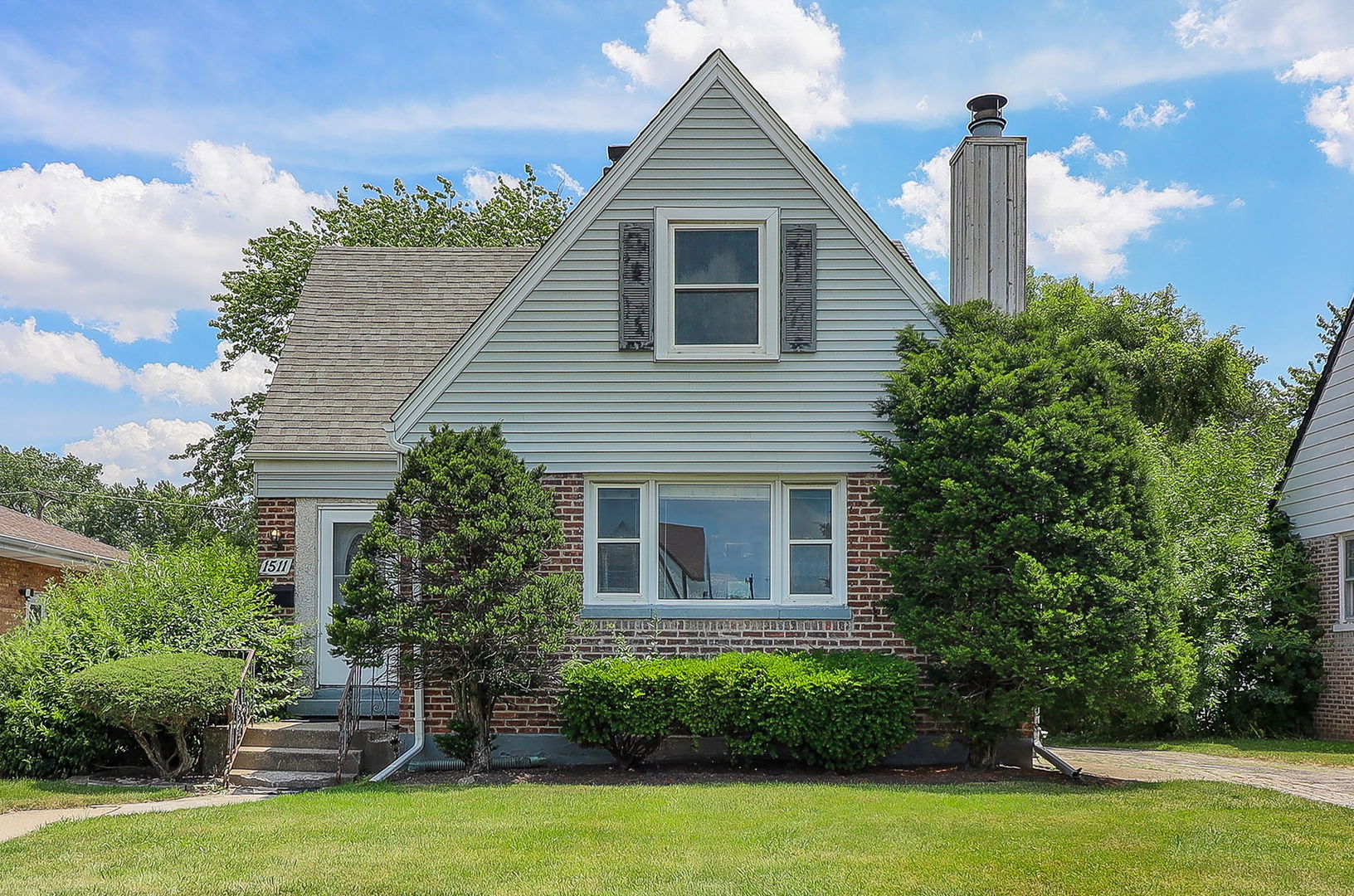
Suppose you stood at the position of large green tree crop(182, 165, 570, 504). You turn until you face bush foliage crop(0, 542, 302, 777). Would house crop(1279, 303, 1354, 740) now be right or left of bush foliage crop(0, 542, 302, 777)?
left

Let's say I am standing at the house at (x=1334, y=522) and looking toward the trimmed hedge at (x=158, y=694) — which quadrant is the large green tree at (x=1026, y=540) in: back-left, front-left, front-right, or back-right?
front-left

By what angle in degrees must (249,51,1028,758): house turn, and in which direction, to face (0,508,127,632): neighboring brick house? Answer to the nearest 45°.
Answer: approximately 135° to its right

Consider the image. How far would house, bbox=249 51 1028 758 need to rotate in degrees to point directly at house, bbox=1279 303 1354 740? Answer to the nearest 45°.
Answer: approximately 135° to its left

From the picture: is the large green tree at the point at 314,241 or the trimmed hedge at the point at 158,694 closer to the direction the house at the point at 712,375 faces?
the trimmed hedge

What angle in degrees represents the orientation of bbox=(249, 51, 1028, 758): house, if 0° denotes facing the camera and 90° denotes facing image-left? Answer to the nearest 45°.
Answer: approximately 0°

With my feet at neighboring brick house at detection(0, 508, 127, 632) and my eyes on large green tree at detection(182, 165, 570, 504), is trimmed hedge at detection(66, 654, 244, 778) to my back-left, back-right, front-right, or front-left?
back-right

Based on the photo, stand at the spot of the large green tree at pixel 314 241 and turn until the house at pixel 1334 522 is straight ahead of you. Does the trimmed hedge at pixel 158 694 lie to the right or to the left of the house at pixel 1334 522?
right

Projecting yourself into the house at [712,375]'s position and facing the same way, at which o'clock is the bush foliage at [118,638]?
The bush foliage is roughly at 3 o'clock from the house.
